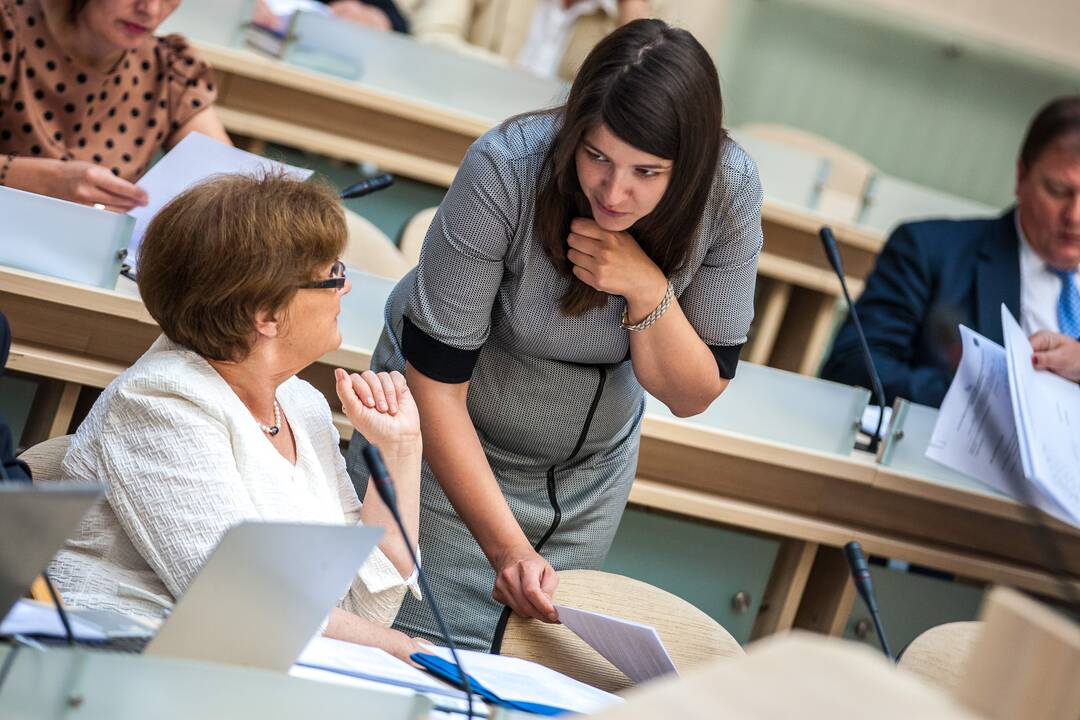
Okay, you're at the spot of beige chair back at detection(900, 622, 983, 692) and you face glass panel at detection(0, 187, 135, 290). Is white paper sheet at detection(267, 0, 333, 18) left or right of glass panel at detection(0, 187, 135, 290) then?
right

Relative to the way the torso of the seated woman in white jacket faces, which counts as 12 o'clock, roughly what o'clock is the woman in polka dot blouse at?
The woman in polka dot blouse is roughly at 7 o'clock from the seated woman in white jacket.
